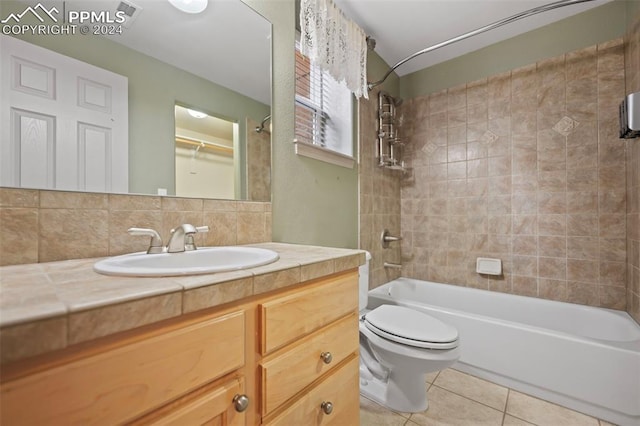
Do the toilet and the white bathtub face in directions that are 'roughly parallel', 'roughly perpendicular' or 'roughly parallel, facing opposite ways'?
roughly perpendicular

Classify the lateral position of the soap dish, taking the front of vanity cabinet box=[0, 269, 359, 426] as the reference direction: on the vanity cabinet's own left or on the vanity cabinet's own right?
on the vanity cabinet's own left

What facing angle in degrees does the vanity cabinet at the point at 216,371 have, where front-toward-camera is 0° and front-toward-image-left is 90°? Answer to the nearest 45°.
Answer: approximately 315°

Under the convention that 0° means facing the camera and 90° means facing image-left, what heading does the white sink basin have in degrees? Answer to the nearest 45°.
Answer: approximately 315°
